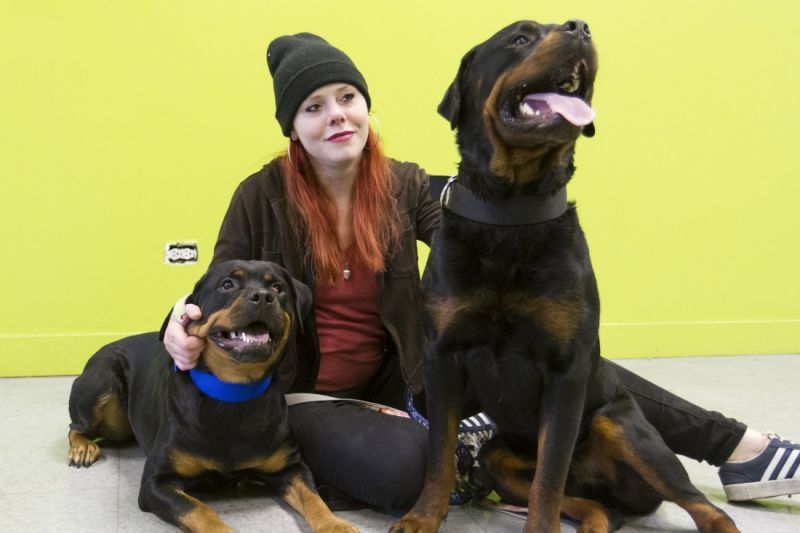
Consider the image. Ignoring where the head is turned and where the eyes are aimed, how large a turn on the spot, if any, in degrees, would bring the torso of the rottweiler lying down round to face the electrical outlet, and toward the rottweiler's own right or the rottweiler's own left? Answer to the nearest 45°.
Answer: approximately 135° to the rottweiler's own left

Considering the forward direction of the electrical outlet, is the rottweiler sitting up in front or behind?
in front

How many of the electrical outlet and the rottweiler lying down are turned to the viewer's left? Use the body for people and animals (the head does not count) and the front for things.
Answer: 0

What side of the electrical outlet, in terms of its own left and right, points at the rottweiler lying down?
front

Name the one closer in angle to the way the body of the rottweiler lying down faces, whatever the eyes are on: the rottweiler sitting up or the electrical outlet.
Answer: the rottweiler sitting up

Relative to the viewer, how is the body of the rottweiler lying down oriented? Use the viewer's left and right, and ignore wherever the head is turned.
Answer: facing the viewer and to the right of the viewer
